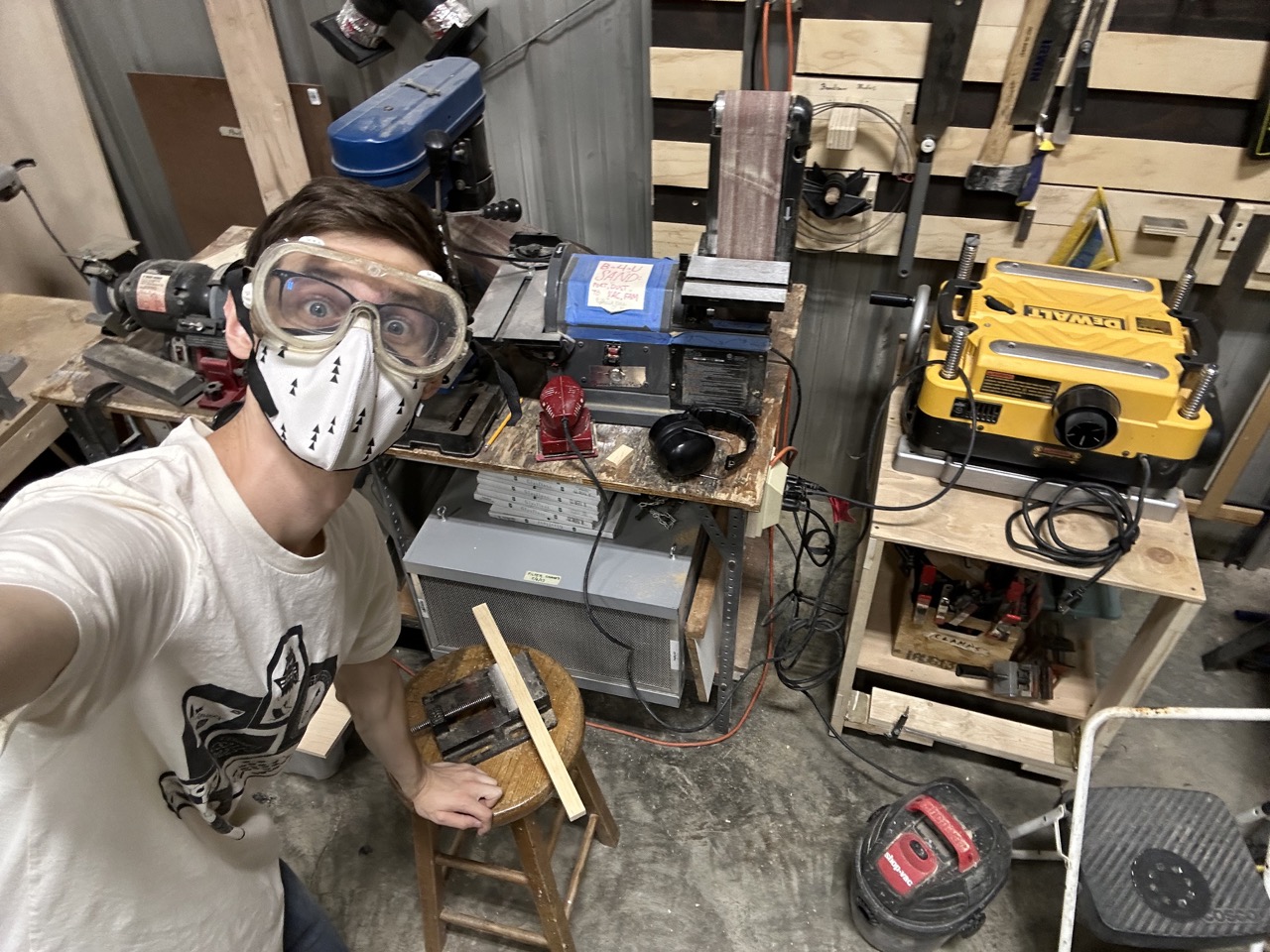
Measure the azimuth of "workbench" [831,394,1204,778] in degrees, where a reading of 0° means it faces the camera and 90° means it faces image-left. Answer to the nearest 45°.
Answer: approximately 0°

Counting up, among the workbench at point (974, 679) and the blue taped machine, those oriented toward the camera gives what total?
2

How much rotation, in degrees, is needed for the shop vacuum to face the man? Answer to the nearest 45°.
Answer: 0° — it already faces them

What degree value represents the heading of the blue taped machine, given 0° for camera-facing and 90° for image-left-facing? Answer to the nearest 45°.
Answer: approximately 0°

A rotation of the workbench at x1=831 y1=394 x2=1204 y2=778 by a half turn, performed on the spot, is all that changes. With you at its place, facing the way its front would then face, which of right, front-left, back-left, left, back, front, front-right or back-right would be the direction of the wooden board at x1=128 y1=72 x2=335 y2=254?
left

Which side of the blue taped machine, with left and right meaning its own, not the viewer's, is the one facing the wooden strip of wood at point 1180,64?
left
